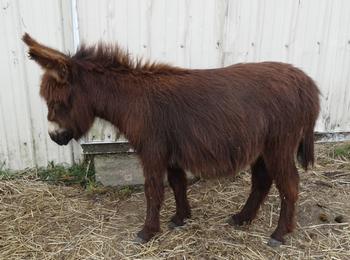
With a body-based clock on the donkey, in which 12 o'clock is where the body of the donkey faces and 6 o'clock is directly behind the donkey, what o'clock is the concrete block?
The concrete block is roughly at 2 o'clock from the donkey.

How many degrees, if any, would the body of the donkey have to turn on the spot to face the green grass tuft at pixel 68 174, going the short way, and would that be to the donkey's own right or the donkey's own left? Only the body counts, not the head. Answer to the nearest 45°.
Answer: approximately 45° to the donkey's own right

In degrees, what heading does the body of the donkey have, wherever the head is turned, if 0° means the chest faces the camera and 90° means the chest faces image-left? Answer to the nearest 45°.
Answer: approximately 90°
